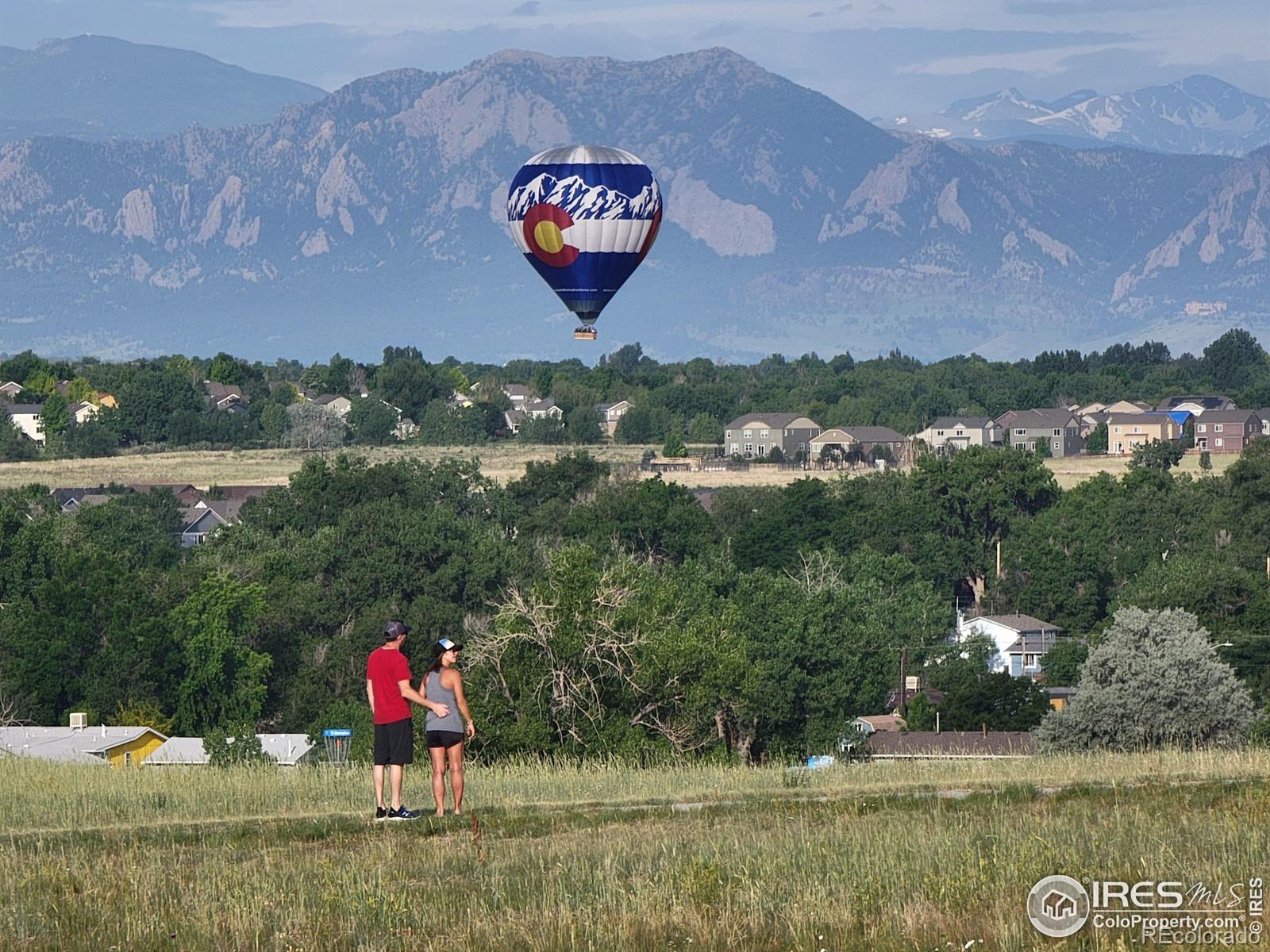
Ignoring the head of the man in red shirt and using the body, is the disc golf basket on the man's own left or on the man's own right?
on the man's own left

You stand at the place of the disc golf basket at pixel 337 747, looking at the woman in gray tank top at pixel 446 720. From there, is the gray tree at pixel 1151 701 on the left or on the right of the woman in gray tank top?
left

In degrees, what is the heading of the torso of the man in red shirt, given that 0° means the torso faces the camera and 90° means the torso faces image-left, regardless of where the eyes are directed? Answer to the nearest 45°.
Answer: approximately 225°

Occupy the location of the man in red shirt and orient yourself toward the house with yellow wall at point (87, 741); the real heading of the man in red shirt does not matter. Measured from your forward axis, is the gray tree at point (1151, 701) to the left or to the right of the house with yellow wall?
right

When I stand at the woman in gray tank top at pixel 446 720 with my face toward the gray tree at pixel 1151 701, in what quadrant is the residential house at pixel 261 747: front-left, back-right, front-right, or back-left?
front-left

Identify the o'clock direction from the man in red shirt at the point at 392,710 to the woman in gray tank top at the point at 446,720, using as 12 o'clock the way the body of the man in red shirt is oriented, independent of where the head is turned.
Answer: The woman in gray tank top is roughly at 2 o'clock from the man in red shirt.
